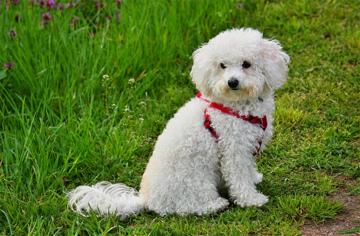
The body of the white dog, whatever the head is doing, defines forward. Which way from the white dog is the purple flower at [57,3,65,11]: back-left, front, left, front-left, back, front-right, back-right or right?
back-left

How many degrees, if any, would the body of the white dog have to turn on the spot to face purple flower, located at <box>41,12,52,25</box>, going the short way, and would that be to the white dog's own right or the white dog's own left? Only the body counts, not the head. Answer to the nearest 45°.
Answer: approximately 135° to the white dog's own left

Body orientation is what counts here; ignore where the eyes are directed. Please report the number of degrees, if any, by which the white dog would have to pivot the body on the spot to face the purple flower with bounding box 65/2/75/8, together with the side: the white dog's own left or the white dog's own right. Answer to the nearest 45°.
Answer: approximately 135° to the white dog's own left

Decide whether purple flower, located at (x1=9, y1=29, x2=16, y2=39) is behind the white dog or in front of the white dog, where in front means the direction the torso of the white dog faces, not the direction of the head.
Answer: behind

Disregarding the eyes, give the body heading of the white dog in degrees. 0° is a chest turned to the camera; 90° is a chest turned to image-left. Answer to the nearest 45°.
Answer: approximately 270°

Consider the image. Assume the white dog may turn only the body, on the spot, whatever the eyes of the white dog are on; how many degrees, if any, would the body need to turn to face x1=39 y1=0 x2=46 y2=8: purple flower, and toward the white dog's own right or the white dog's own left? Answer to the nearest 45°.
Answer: approximately 135° to the white dog's own left
